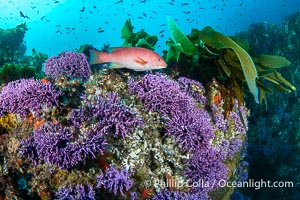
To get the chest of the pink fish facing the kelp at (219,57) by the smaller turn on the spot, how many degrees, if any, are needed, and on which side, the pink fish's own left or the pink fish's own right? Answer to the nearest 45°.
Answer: approximately 45° to the pink fish's own left

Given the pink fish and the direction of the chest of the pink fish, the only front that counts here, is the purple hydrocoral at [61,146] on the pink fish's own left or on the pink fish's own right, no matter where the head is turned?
on the pink fish's own right

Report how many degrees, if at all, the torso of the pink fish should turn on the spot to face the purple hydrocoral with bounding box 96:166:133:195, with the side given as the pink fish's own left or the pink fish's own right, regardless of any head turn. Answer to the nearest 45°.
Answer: approximately 90° to the pink fish's own right

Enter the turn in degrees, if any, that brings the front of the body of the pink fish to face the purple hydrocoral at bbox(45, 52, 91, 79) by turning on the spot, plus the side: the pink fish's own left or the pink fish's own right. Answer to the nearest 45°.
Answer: approximately 135° to the pink fish's own left

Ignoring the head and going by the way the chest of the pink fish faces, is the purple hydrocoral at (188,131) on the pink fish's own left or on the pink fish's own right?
on the pink fish's own right

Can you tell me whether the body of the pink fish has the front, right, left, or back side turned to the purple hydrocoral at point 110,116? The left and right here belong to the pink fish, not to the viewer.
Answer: right

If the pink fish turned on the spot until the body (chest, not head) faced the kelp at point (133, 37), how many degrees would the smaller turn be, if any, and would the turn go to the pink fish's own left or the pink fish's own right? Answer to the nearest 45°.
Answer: approximately 90° to the pink fish's own left

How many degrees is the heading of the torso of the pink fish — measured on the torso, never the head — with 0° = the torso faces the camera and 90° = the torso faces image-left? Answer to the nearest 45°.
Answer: approximately 270°

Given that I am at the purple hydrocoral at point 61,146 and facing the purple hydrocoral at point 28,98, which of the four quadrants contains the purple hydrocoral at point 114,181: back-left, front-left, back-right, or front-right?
back-right
